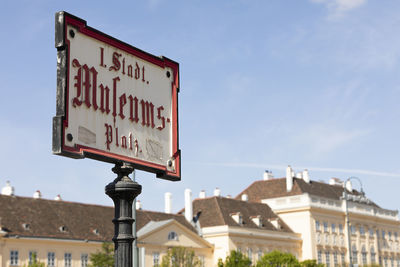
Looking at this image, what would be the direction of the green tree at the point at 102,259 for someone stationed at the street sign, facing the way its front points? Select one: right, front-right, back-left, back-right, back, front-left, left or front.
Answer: back-left

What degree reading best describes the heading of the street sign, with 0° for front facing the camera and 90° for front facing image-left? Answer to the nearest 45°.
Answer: approximately 315°
